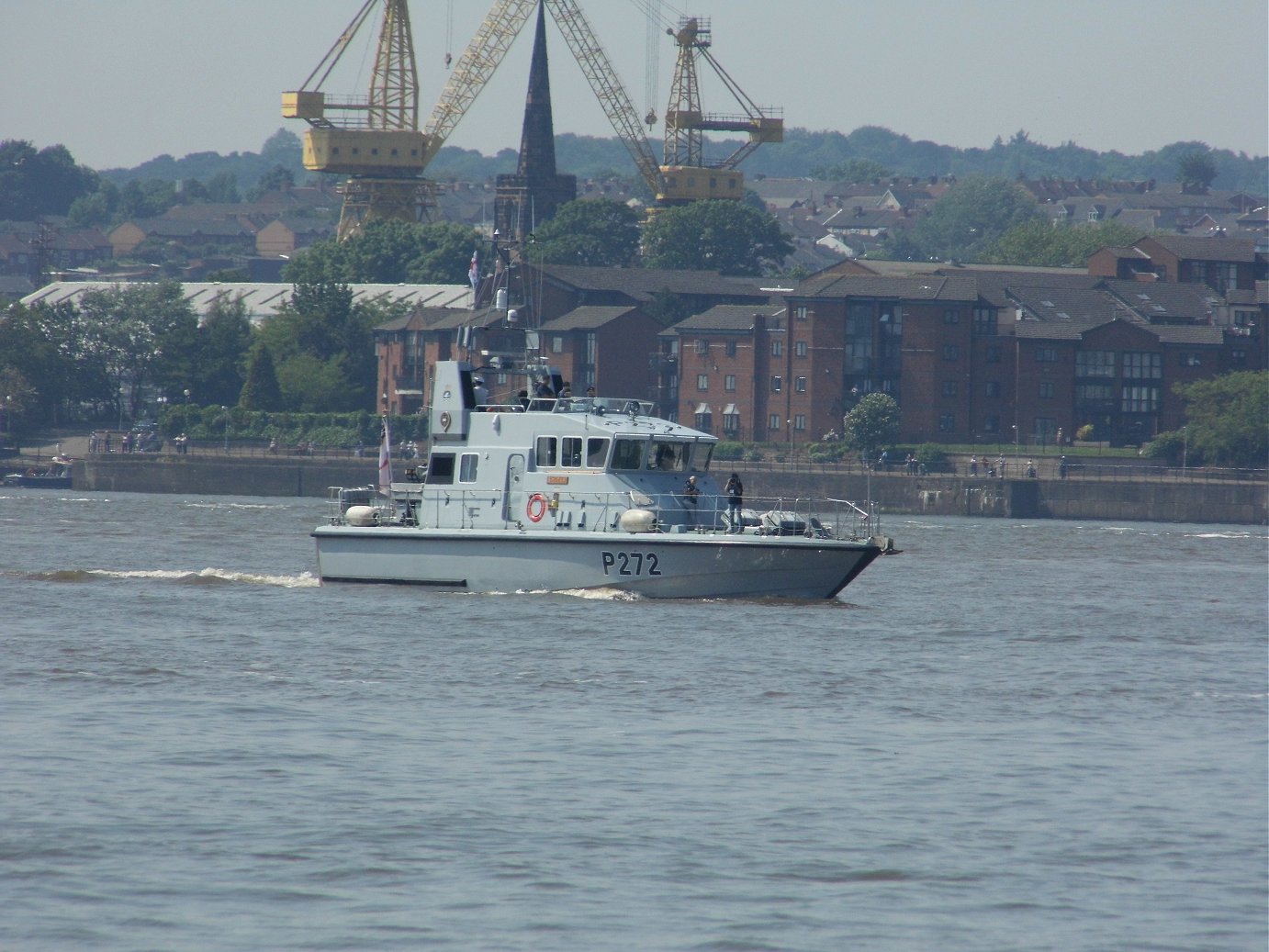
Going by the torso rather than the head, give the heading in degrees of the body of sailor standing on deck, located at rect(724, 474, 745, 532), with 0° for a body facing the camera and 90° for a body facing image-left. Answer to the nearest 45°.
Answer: approximately 0°

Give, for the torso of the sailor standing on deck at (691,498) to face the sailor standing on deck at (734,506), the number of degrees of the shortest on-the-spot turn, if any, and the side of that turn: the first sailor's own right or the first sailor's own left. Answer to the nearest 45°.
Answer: approximately 90° to the first sailor's own left

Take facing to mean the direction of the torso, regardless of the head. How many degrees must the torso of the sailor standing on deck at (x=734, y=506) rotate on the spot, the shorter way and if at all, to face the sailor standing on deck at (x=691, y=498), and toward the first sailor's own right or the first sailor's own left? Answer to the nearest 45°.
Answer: approximately 90° to the first sailor's own right

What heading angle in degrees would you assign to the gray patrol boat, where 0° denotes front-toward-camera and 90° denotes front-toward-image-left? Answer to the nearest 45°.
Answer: approximately 315°

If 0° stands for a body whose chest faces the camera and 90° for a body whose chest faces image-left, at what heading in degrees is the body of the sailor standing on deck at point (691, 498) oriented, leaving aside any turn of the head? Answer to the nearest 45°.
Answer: approximately 0°
